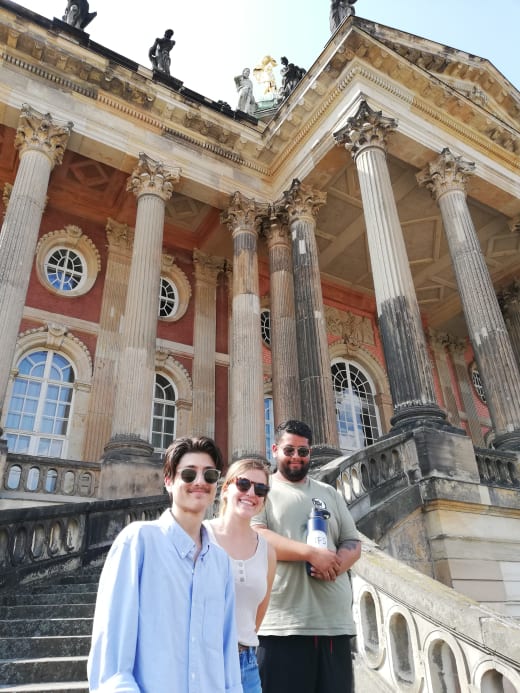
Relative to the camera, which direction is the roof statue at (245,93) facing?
toward the camera

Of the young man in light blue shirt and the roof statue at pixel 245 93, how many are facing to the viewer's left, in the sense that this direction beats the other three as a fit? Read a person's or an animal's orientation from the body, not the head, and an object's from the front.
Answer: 0

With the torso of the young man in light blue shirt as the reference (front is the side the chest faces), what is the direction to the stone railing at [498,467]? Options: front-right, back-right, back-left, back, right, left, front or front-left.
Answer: left

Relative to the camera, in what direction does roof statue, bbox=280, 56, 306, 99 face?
facing the viewer and to the left of the viewer

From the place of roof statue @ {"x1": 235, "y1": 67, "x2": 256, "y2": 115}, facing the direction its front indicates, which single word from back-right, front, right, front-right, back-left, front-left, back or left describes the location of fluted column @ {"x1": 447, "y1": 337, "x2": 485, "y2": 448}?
back-left

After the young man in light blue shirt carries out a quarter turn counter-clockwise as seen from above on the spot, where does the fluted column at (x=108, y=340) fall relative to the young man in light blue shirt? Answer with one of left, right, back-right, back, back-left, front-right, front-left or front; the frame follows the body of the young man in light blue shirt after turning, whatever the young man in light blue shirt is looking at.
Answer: front-left

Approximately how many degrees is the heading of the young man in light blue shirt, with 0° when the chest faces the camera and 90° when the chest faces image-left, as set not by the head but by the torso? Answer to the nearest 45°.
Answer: approximately 315°

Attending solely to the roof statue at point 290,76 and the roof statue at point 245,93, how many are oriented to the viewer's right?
0

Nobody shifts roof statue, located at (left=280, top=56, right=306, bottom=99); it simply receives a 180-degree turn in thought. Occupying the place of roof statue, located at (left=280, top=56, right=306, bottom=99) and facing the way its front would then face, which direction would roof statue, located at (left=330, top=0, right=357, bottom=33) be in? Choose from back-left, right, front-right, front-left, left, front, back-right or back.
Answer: right
